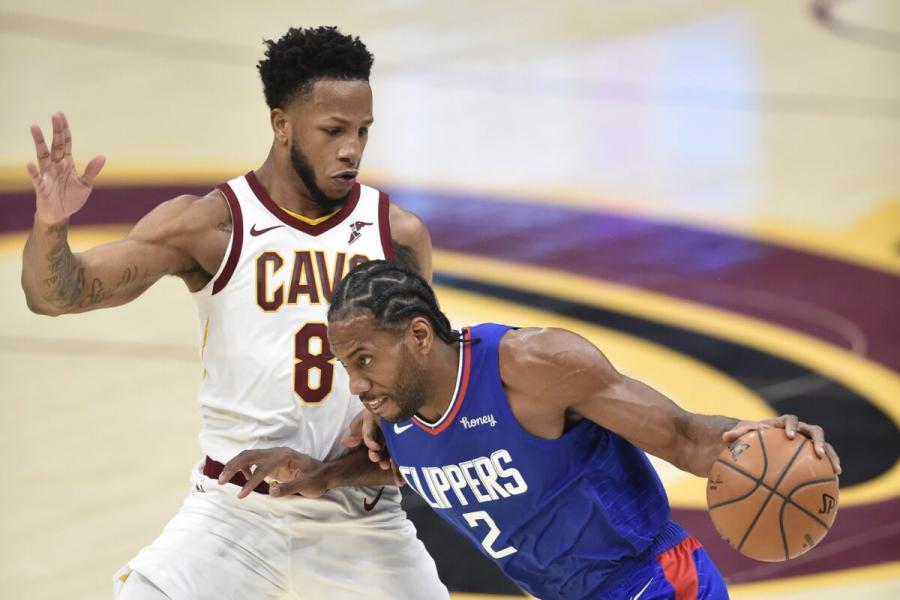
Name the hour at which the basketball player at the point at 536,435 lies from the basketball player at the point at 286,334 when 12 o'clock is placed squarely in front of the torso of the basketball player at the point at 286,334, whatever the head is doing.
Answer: the basketball player at the point at 536,435 is roughly at 12 o'clock from the basketball player at the point at 286,334.

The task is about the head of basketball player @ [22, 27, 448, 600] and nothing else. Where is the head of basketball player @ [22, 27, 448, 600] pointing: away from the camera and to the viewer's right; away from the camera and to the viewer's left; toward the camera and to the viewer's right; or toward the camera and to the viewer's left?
toward the camera and to the viewer's right

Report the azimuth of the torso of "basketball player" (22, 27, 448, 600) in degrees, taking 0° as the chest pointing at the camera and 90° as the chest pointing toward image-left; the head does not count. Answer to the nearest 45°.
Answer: approximately 315°

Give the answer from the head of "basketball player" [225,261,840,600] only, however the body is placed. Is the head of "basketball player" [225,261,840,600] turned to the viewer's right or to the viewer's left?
to the viewer's left
